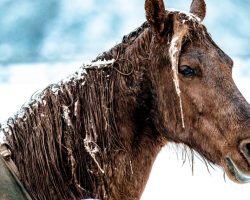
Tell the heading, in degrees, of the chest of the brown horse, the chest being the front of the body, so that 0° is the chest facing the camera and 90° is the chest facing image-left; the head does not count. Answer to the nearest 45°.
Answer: approximately 270°
